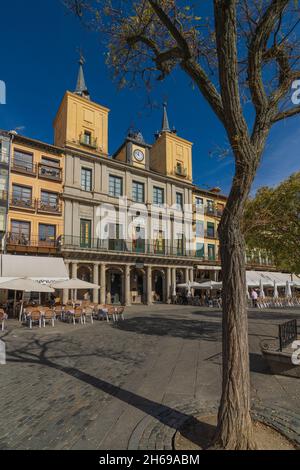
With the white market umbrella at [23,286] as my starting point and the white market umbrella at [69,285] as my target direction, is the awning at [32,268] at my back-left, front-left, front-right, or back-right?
front-left

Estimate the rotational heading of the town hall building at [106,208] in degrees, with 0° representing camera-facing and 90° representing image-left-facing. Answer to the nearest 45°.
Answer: approximately 315°

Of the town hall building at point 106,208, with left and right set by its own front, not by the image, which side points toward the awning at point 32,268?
right

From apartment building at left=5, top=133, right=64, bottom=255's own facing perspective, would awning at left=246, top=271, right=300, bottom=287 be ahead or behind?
ahead

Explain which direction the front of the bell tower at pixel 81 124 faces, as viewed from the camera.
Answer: facing the viewer and to the right of the viewer

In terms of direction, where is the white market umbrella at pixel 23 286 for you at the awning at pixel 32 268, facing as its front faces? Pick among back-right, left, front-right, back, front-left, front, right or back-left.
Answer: front-right

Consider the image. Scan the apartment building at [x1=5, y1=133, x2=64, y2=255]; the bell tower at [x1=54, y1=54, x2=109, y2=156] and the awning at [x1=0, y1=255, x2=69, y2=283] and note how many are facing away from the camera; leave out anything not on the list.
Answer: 0

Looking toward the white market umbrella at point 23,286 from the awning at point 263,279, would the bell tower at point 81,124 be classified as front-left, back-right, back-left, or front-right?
front-right
